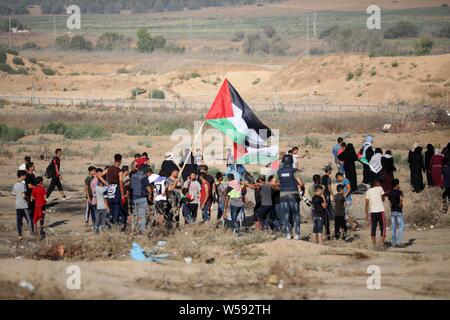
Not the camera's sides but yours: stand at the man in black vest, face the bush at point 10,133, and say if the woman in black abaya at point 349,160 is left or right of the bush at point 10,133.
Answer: right

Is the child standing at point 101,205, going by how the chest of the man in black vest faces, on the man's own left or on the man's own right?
on the man's own left

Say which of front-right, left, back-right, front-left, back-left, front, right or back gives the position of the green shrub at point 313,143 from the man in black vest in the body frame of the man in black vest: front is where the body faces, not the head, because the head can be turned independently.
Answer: front

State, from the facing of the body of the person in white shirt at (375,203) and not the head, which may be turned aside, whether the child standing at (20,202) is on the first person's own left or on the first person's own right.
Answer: on the first person's own left

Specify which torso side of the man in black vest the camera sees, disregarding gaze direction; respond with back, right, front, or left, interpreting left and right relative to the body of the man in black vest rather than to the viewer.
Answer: back

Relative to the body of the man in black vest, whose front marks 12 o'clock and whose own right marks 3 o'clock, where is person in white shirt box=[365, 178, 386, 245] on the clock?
The person in white shirt is roughly at 3 o'clock from the man in black vest.

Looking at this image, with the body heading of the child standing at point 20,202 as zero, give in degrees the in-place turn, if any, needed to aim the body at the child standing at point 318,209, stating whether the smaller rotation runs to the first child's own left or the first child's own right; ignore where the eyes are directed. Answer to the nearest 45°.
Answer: approximately 45° to the first child's own right

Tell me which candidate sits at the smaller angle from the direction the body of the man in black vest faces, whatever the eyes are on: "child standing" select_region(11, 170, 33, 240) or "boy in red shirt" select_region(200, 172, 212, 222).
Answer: the boy in red shirt

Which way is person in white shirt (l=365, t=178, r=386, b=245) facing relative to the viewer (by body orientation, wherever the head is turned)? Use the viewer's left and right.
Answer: facing away from the viewer

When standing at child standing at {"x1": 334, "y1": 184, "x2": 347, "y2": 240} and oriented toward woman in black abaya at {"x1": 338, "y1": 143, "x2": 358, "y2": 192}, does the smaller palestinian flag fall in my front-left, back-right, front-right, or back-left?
front-left

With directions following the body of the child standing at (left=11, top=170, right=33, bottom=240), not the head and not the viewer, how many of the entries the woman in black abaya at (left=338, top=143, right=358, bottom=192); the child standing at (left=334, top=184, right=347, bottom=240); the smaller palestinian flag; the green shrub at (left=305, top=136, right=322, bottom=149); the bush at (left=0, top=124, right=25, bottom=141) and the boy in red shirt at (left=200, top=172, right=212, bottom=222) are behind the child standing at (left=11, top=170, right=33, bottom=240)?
0
